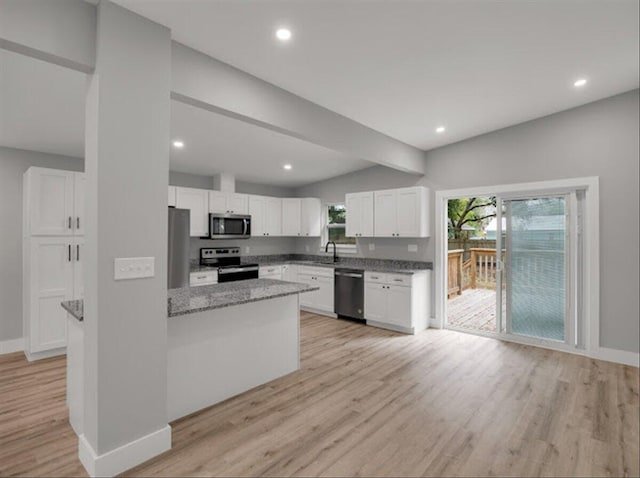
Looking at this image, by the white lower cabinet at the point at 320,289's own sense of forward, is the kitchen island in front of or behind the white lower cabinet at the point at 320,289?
in front

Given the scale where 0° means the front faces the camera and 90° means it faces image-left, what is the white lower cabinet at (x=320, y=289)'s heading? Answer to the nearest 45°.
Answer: approximately 45°

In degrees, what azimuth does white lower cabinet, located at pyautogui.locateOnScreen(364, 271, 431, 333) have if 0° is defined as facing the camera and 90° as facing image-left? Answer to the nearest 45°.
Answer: approximately 45°

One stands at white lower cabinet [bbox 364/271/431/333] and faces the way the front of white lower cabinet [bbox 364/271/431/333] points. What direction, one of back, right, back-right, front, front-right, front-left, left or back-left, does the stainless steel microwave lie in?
front-right

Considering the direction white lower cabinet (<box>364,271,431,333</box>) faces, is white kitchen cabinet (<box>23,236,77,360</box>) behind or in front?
in front

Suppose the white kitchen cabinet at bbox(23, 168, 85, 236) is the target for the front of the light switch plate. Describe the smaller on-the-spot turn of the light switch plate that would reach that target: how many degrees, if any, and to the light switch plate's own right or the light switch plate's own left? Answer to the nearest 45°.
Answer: approximately 180°
